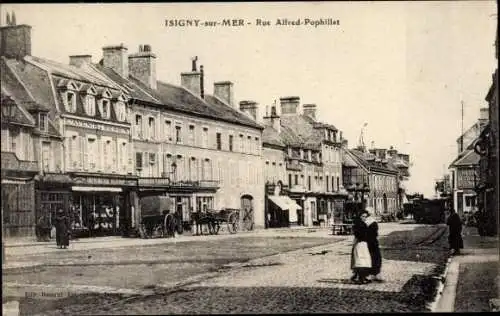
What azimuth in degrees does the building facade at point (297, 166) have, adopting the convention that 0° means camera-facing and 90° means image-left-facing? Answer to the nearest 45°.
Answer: approximately 315°

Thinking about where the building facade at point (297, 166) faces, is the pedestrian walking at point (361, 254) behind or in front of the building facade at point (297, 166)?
in front

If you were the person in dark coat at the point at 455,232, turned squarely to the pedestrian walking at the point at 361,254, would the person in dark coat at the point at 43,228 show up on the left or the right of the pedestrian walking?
right
